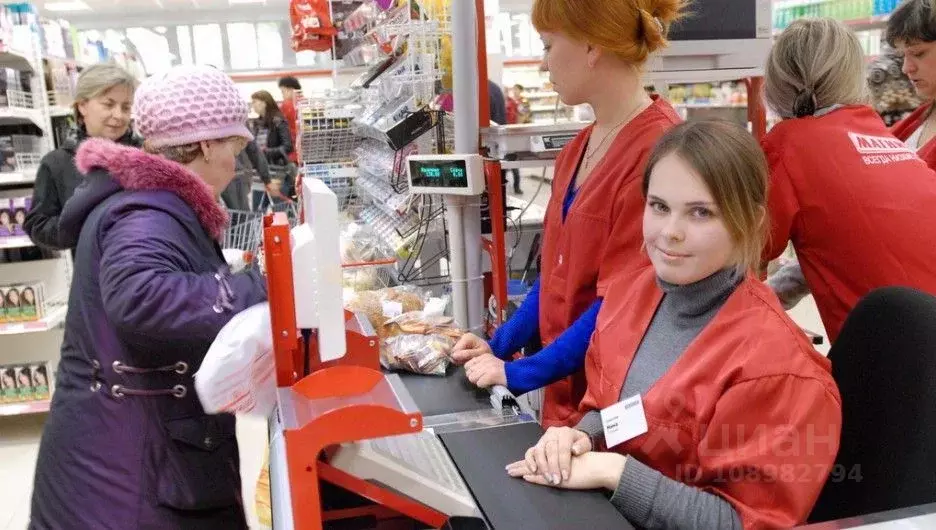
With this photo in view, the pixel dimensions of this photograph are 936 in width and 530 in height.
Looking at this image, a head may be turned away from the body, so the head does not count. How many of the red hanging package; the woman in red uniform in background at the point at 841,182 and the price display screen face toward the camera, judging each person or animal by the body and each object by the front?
2

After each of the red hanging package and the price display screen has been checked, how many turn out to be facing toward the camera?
2

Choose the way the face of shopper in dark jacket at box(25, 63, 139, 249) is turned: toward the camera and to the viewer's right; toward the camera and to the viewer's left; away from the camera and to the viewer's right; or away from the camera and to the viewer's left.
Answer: toward the camera and to the viewer's right

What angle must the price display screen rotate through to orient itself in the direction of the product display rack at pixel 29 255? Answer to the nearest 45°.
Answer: approximately 135° to its right

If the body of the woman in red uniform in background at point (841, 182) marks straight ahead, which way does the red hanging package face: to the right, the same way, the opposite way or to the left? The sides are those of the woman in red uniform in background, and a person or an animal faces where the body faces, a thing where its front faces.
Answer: the opposite way

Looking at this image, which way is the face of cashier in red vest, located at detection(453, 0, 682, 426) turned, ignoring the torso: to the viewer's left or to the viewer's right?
to the viewer's left

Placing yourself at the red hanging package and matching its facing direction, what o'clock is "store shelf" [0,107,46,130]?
The store shelf is roughly at 3 o'clock from the red hanging package.
